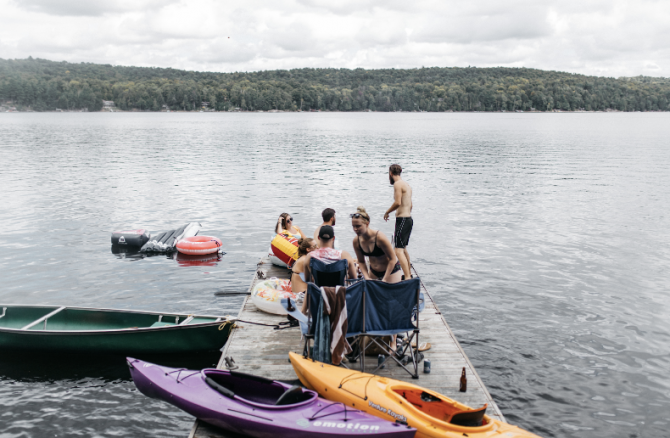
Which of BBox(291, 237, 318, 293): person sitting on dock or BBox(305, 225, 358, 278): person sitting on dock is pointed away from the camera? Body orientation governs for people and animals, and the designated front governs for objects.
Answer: BBox(305, 225, 358, 278): person sitting on dock

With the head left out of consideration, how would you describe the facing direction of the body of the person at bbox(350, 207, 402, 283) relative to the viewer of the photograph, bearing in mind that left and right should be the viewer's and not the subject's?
facing the viewer and to the left of the viewer

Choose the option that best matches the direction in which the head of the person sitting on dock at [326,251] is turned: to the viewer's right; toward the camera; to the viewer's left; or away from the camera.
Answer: away from the camera

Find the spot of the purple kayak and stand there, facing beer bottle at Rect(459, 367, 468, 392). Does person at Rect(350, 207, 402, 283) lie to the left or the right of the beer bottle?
left

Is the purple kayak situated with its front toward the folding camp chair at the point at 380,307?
no

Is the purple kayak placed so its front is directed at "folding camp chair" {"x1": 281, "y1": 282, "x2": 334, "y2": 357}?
no
